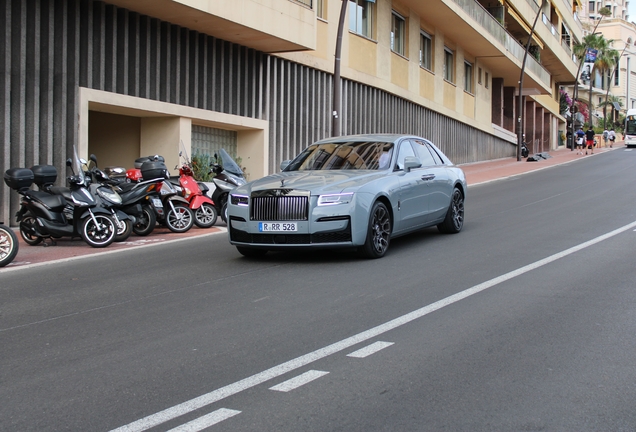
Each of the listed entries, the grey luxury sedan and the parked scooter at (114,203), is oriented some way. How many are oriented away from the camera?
0

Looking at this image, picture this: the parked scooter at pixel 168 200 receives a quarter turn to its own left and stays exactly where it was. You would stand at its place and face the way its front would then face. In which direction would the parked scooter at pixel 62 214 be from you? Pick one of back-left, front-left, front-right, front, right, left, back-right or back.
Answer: back

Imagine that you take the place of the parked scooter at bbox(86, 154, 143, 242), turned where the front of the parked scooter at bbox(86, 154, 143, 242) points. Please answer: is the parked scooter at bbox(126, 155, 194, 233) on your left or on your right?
on your left

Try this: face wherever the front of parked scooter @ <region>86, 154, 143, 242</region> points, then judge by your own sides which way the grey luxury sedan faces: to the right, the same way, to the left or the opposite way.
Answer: to the right

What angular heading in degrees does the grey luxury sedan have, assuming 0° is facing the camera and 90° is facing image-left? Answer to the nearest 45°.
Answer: approximately 45°

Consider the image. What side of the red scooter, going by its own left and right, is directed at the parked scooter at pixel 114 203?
right

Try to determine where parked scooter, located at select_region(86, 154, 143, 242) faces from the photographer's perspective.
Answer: facing the viewer and to the right of the viewer

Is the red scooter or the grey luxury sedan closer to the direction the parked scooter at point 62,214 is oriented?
the grey luxury sedan

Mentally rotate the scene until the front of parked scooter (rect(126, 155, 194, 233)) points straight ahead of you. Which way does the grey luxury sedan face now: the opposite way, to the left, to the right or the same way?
to the right

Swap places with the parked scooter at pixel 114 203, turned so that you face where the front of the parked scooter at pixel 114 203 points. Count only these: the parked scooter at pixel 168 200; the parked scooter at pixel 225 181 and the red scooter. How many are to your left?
3

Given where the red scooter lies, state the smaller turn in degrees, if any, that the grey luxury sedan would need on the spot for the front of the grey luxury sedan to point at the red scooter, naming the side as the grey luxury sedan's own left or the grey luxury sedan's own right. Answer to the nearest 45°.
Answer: approximately 90° to the grey luxury sedan's own right

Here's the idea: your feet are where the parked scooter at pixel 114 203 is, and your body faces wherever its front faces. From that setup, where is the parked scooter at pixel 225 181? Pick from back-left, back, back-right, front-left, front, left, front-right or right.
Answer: left

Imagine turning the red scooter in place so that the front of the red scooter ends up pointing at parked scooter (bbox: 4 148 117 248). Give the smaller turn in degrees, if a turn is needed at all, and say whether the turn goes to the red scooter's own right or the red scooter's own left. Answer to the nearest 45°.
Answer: approximately 90° to the red scooter's own right

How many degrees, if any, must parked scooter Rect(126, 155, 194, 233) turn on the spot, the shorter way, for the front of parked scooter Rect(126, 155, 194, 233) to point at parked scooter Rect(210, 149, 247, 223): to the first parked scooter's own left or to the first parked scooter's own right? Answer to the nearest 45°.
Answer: approximately 90° to the first parked scooter's own left

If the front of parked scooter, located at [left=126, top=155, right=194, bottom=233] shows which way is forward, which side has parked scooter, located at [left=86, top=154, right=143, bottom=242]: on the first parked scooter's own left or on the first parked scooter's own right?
on the first parked scooter's own right

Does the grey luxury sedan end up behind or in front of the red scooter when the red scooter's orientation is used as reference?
in front

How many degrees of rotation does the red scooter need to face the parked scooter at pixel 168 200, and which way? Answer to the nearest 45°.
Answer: approximately 90° to its right
